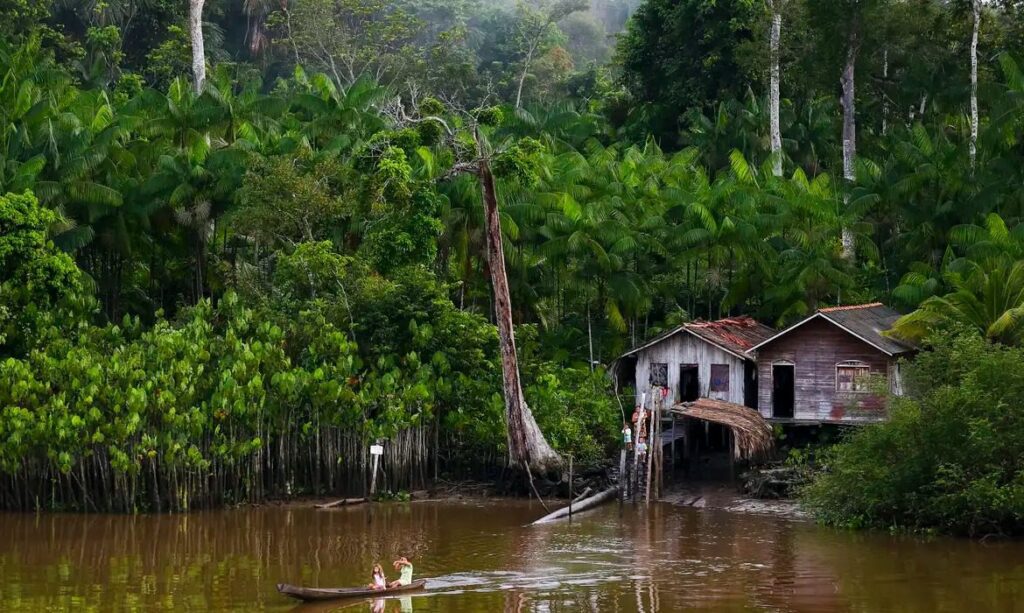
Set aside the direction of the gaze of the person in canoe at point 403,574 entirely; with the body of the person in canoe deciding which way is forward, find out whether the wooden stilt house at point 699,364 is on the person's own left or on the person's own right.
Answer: on the person's own right

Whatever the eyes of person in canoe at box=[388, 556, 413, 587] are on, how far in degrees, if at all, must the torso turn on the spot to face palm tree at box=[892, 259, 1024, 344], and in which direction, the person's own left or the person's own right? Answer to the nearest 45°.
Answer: approximately 135° to the person's own right

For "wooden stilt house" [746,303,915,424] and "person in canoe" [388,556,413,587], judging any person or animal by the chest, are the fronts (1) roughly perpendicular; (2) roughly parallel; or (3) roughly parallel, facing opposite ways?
roughly perpendicular

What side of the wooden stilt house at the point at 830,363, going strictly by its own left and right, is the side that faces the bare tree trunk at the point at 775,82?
back

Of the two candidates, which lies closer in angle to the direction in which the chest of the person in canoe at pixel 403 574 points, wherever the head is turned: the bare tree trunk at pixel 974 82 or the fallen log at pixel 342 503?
the fallen log

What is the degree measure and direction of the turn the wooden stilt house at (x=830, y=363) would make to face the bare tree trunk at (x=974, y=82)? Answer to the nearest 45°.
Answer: approximately 135° to its left

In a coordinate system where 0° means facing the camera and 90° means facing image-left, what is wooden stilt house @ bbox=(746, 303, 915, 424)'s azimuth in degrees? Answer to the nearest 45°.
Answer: approximately 0°

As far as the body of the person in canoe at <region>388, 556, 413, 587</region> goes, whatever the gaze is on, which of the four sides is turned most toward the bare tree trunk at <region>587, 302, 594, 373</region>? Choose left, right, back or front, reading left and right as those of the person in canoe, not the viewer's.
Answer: right

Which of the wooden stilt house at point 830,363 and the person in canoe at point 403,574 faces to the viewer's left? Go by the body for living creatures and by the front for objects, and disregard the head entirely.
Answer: the person in canoe

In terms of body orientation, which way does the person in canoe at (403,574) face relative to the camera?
to the viewer's left

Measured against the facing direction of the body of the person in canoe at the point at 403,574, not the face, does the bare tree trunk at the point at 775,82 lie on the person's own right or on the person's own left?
on the person's own right

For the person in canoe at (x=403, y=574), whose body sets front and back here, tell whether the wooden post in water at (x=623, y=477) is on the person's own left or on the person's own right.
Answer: on the person's own right

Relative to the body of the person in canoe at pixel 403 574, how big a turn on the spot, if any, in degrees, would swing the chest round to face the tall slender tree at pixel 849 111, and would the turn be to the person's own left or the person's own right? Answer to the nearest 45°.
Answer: approximately 135° to the person's own right

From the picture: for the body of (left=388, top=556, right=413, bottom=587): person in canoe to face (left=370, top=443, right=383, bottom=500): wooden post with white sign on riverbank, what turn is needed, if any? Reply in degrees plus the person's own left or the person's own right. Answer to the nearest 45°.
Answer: approximately 90° to the person's own right

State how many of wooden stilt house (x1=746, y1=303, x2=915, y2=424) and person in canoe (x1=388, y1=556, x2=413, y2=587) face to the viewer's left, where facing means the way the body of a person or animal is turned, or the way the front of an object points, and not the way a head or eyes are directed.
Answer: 1

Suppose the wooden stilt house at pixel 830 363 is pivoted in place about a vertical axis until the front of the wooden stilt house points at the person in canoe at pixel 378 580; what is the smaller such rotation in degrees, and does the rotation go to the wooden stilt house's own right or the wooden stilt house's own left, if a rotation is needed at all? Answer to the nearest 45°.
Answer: approximately 45° to the wooden stilt house's own right
